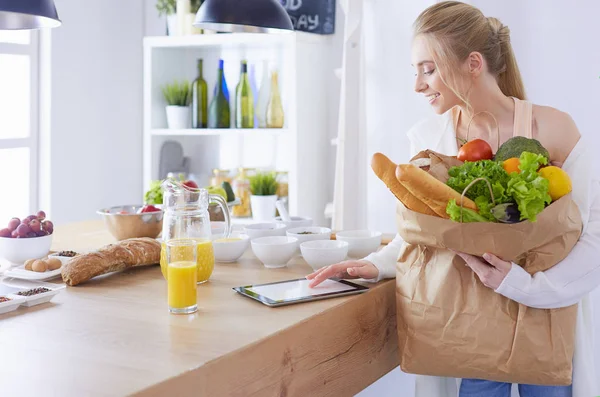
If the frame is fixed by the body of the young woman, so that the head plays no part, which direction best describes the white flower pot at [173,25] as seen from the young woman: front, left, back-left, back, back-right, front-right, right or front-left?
right

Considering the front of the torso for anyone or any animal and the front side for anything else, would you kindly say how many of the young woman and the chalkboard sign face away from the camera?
0

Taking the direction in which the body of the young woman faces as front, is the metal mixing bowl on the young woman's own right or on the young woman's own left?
on the young woman's own right

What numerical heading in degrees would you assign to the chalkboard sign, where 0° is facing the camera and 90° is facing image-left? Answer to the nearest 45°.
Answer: approximately 0°

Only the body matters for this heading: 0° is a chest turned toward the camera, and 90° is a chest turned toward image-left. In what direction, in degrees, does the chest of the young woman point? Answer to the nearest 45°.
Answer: approximately 45°

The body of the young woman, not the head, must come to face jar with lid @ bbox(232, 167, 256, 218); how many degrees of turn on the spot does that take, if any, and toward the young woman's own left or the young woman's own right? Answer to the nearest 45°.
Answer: approximately 90° to the young woman's own right

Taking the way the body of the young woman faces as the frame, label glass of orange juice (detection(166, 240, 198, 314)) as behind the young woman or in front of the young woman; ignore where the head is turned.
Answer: in front

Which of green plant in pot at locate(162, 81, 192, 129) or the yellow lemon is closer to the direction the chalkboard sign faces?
the yellow lemon

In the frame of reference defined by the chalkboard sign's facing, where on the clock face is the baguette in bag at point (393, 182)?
The baguette in bag is roughly at 12 o'clock from the chalkboard sign.

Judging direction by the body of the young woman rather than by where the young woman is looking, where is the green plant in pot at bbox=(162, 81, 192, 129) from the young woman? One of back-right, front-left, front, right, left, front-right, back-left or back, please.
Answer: right

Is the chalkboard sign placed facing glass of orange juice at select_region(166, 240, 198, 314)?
yes

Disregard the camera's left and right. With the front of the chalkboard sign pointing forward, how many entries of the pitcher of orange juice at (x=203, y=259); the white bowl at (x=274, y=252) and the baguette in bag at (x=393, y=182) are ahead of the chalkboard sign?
3
